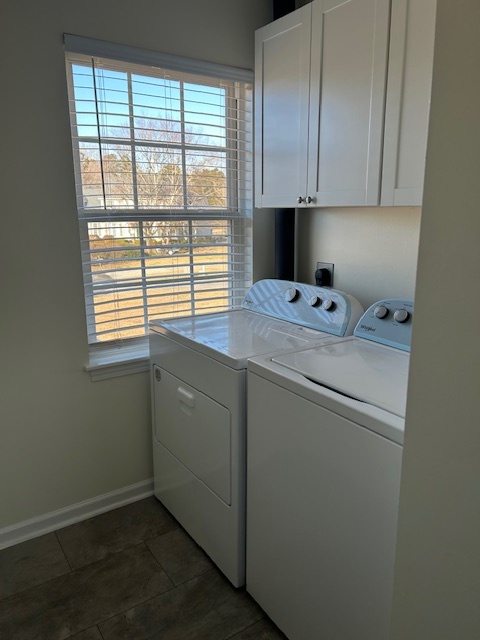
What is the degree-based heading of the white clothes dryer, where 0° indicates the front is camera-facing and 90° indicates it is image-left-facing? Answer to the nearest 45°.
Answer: approximately 45°

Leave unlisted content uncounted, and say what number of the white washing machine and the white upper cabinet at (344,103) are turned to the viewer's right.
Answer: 0

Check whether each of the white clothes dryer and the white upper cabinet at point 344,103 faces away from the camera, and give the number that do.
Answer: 0

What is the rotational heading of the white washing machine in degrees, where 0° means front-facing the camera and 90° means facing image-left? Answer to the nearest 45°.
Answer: approximately 45°

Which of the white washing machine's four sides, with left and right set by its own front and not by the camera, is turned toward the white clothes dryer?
right

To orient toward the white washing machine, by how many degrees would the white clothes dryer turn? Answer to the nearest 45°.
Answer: approximately 90° to its left
